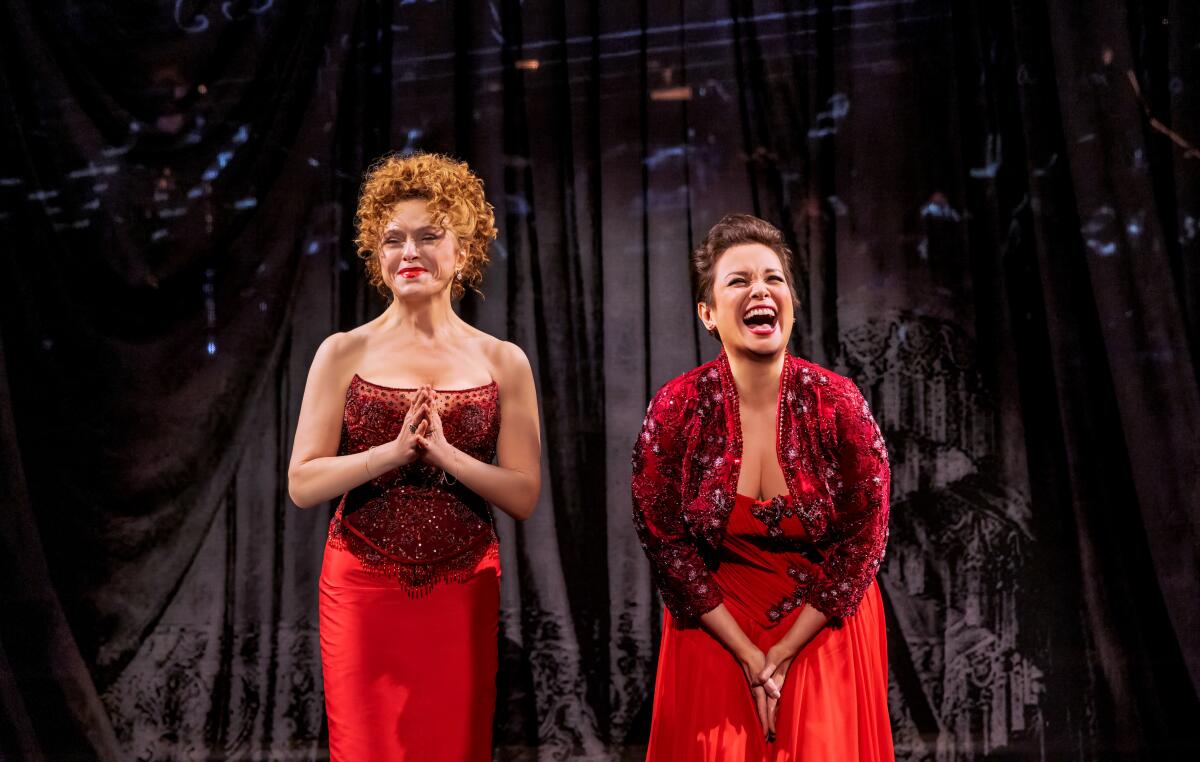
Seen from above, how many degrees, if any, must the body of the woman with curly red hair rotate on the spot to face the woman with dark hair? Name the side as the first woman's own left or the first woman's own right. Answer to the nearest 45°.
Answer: approximately 45° to the first woman's own left

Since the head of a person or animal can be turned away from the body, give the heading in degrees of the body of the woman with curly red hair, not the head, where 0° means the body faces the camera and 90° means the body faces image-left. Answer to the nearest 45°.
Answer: approximately 0°

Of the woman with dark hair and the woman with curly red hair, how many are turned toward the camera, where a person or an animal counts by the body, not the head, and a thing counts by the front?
2

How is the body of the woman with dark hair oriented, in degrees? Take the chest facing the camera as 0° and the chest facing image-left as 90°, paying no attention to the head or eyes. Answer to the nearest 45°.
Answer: approximately 0°

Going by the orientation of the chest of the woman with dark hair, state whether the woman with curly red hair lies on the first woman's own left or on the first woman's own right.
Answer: on the first woman's own right
